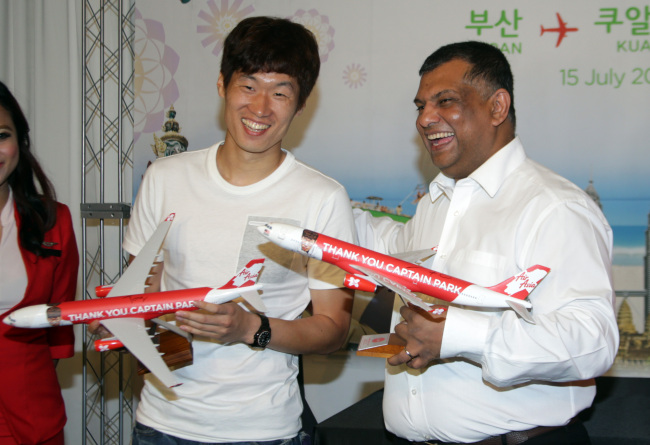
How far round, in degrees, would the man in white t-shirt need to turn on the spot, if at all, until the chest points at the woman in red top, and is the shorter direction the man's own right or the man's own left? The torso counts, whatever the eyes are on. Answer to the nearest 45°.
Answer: approximately 135° to the man's own right

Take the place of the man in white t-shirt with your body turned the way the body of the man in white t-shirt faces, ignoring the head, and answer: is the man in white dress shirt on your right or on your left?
on your left

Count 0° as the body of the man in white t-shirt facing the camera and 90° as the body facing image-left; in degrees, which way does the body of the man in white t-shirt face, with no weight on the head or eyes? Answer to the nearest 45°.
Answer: approximately 0°

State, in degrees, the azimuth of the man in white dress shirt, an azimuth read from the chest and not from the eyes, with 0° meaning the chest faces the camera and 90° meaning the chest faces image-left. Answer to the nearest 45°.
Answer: approximately 45°

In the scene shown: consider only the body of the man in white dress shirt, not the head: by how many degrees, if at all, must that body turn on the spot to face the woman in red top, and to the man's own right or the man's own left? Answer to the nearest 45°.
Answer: approximately 45° to the man's own right
